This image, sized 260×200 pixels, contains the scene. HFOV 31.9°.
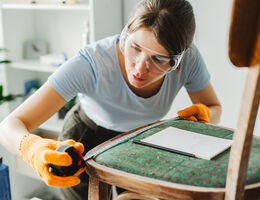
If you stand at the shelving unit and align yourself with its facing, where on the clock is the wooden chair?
The wooden chair is roughly at 10 o'clock from the shelving unit.

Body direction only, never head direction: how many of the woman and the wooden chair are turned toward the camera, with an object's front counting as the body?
1

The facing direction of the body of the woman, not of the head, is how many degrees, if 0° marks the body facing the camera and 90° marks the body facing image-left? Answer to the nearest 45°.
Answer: approximately 0°

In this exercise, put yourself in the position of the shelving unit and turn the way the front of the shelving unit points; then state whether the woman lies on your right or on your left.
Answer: on your left

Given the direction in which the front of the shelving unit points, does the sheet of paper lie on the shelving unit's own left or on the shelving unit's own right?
on the shelving unit's own left

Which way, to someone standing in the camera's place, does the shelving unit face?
facing the viewer and to the left of the viewer

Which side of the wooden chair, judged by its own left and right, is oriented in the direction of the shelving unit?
front

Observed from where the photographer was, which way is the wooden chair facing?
facing away from the viewer and to the left of the viewer
